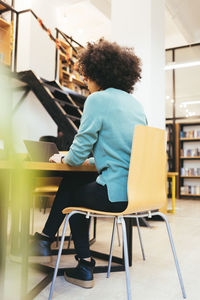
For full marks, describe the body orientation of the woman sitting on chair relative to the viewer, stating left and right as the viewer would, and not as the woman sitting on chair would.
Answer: facing away from the viewer and to the left of the viewer

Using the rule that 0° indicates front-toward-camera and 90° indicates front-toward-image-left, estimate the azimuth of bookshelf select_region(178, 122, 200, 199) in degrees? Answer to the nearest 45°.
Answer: approximately 0°

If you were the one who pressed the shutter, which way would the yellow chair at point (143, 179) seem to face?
facing away from the viewer and to the left of the viewer

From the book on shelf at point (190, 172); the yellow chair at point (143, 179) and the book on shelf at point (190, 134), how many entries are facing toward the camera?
2

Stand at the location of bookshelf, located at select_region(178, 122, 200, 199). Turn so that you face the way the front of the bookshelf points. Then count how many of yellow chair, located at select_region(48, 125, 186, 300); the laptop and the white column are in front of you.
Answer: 3

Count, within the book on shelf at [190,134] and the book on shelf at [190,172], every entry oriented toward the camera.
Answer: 2

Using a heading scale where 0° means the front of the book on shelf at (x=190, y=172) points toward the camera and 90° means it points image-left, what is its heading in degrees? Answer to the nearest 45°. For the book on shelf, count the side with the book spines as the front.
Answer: approximately 0°

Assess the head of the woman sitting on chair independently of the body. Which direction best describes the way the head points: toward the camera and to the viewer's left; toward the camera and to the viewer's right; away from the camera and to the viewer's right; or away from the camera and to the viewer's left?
away from the camera and to the viewer's left

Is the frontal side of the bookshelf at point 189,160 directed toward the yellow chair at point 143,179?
yes
